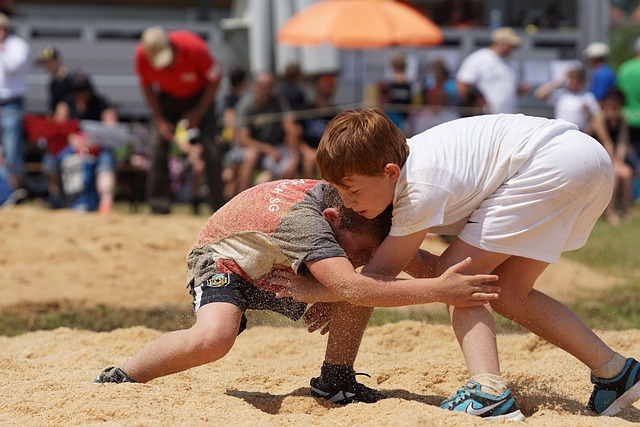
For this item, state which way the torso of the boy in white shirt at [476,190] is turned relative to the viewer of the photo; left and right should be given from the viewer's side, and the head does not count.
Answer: facing to the left of the viewer

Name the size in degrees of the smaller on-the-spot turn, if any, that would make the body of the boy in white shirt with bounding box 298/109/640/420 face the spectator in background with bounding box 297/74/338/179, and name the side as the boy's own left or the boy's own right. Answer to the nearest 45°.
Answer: approximately 90° to the boy's own right

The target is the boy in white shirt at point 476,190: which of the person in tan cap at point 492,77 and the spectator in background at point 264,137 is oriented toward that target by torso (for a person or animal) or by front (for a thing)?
the spectator in background

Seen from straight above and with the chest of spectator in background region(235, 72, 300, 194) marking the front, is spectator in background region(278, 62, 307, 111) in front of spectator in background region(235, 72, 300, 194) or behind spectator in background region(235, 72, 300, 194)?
behind

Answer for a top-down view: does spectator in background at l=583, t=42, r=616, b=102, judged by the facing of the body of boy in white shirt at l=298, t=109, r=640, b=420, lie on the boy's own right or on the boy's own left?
on the boy's own right

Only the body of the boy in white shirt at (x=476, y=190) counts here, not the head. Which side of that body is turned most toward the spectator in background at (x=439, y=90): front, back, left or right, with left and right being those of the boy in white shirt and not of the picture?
right

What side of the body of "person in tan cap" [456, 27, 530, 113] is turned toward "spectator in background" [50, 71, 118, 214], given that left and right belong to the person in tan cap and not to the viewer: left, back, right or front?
back

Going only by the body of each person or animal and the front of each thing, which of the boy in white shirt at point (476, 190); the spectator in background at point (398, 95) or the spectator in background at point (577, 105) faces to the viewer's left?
the boy in white shirt

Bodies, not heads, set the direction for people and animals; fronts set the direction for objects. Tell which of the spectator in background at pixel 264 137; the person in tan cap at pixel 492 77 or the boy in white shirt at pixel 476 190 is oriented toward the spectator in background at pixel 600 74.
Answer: the person in tan cap

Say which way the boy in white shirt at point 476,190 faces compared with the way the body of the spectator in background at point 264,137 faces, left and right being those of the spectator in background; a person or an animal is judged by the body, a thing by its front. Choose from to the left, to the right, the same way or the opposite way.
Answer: to the right

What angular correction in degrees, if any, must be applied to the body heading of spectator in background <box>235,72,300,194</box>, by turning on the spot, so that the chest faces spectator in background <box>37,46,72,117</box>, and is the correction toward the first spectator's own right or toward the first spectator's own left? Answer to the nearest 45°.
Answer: approximately 90° to the first spectator's own right

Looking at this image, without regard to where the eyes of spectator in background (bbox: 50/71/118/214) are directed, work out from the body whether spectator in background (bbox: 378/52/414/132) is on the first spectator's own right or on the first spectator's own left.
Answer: on the first spectator's own left

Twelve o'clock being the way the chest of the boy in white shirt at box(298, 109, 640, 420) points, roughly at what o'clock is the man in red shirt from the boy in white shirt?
The man in red shirt is roughly at 2 o'clock from the boy in white shirt.
